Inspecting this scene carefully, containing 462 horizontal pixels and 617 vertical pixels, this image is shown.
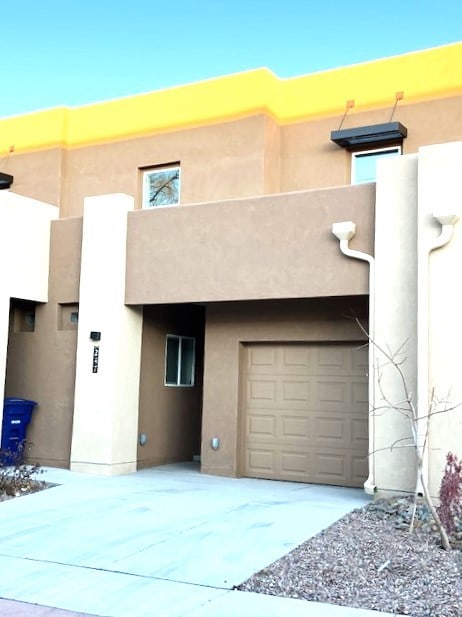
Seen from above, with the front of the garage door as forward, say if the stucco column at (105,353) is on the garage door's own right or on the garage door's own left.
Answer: on the garage door's own right

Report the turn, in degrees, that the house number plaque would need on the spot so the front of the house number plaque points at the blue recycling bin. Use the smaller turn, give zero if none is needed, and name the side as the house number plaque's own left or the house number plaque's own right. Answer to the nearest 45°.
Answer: approximately 135° to the house number plaque's own right

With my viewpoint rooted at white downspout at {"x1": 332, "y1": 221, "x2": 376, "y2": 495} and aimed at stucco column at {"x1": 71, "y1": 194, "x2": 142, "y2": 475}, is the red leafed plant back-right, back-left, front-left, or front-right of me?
back-left

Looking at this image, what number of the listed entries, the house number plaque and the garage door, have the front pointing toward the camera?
2

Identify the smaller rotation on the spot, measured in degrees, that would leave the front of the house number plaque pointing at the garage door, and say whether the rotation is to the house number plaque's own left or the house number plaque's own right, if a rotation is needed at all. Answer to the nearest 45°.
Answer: approximately 90° to the house number plaque's own left

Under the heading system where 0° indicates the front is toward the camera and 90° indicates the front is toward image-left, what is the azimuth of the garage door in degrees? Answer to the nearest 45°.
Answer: approximately 0°
